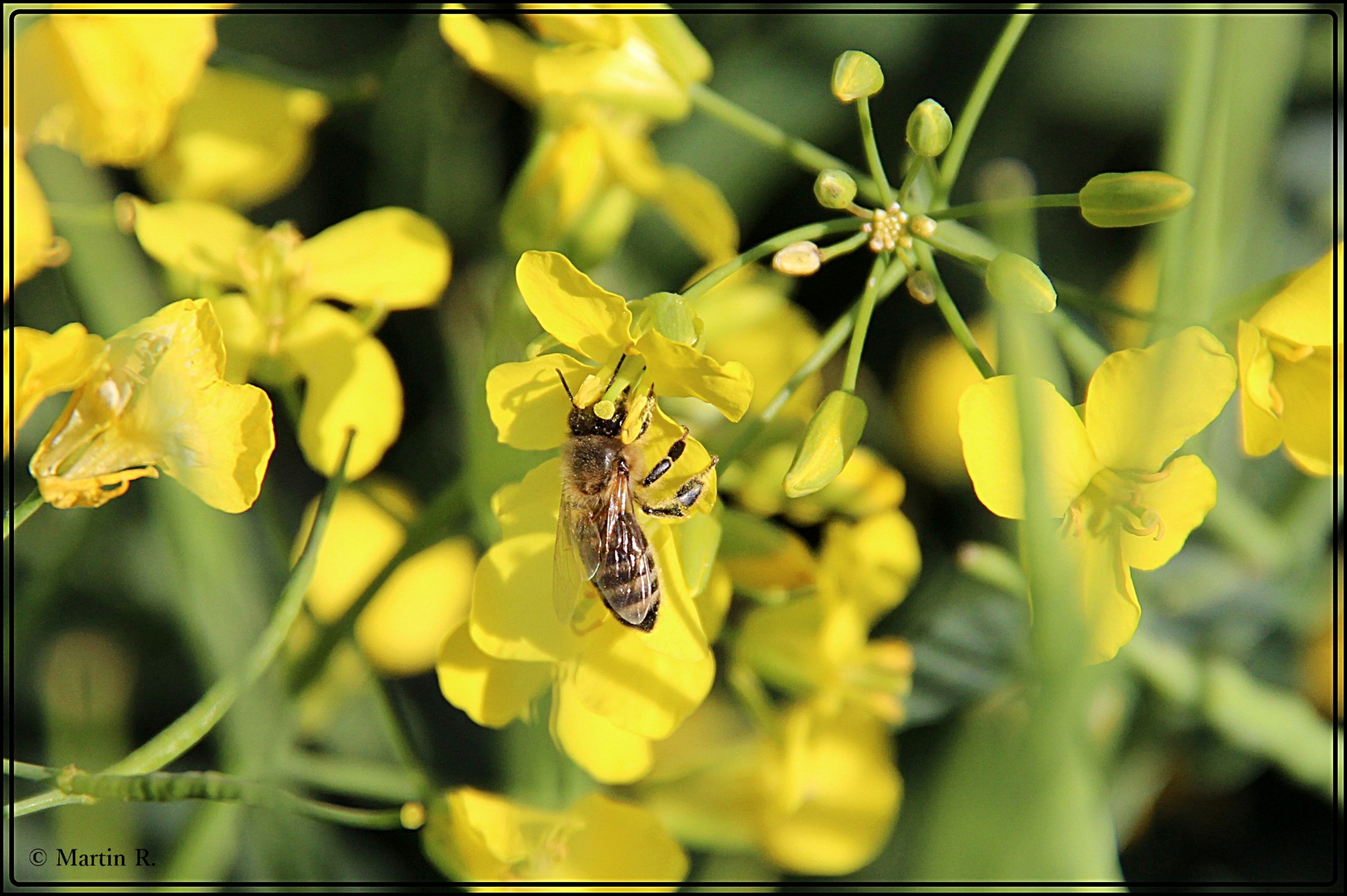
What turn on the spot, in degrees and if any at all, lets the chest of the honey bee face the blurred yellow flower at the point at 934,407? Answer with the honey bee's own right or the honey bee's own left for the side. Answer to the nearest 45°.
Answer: approximately 45° to the honey bee's own right

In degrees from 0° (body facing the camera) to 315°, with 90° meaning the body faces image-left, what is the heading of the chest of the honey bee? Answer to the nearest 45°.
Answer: approximately 180°
